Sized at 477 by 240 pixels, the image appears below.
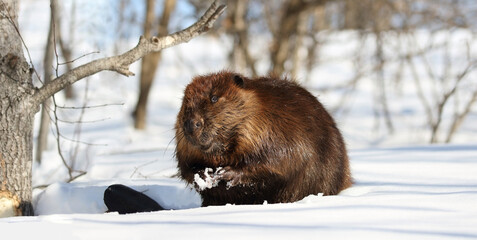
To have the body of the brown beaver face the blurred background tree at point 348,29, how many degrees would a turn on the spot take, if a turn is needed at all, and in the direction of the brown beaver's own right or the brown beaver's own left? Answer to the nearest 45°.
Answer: approximately 135° to the brown beaver's own right

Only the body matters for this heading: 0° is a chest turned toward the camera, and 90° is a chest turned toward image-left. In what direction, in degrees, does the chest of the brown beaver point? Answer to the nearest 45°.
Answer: approximately 45°

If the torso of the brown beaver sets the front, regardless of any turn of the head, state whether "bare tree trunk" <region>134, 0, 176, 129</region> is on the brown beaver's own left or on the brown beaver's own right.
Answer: on the brown beaver's own right

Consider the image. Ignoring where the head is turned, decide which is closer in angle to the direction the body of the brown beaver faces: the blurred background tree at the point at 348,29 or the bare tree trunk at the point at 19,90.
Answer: the bare tree trunk
